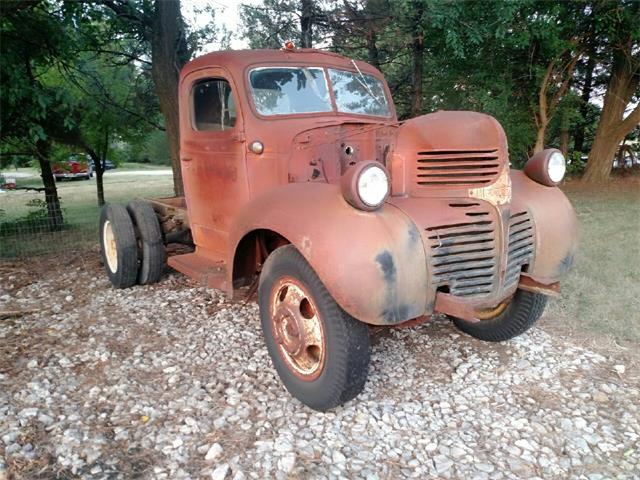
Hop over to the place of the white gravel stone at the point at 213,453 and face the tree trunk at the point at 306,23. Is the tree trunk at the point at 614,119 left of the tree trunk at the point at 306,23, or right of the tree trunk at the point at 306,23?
right

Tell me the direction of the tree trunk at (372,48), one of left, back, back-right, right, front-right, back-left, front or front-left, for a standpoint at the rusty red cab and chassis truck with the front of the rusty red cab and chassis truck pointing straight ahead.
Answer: back-left

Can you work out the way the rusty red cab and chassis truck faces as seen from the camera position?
facing the viewer and to the right of the viewer

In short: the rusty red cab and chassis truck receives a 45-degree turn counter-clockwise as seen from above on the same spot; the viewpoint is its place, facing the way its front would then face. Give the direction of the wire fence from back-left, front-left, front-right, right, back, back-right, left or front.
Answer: back-left

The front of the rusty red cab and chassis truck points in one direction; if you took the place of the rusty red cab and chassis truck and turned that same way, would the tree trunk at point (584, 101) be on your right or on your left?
on your left

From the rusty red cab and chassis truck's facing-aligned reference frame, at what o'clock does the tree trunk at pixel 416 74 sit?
The tree trunk is roughly at 8 o'clock from the rusty red cab and chassis truck.

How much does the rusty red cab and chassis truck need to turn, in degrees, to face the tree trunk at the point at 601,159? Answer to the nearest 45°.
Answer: approximately 90° to its left

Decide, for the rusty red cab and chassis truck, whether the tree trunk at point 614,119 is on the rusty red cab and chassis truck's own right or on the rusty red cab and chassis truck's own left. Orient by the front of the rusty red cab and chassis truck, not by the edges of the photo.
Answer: on the rusty red cab and chassis truck's own left

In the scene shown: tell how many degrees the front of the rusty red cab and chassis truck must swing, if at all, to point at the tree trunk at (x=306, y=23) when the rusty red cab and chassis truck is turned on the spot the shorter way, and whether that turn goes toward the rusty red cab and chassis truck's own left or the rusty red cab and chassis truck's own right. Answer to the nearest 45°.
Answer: approximately 135° to the rusty red cab and chassis truck's own left
